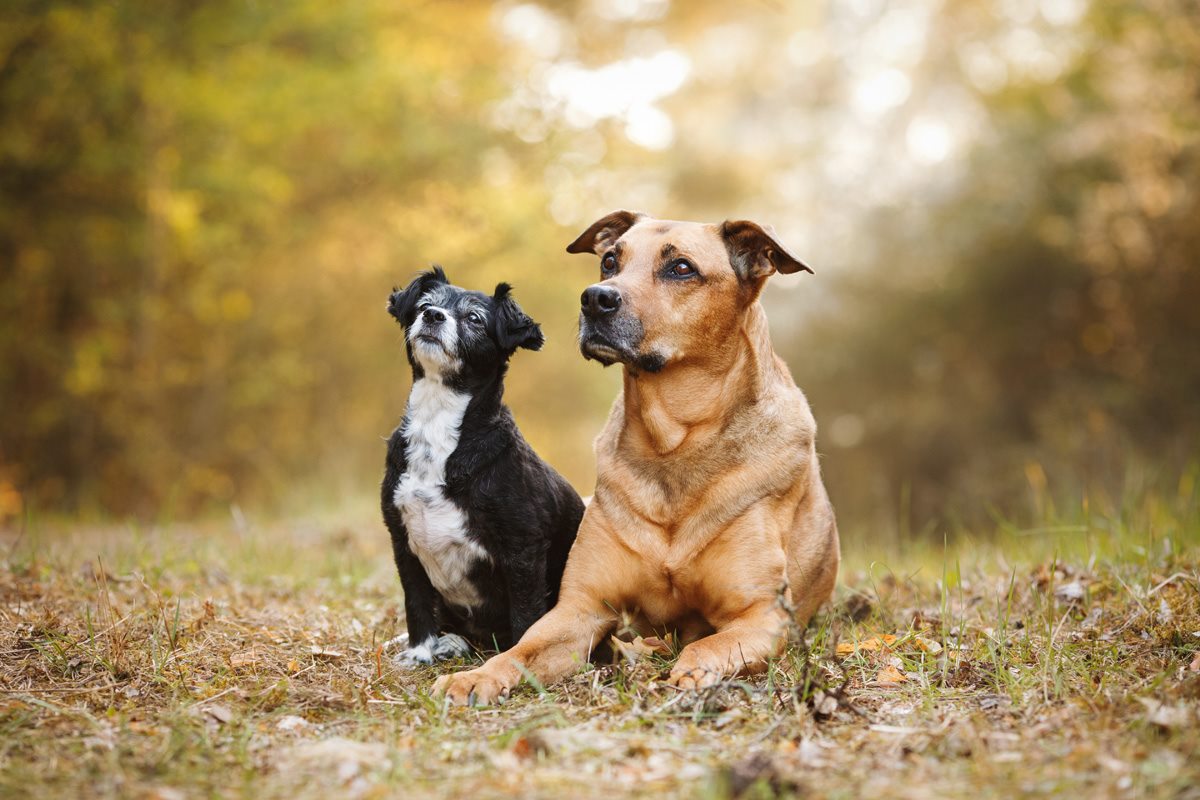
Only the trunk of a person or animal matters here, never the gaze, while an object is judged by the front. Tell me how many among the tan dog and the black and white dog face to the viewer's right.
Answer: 0

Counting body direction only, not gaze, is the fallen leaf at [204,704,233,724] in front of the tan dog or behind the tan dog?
in front

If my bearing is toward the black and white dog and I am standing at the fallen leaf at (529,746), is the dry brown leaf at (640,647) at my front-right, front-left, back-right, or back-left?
front-right

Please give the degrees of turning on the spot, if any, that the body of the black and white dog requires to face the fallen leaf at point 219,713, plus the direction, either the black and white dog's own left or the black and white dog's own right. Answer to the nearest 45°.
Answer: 0° — it already faces it

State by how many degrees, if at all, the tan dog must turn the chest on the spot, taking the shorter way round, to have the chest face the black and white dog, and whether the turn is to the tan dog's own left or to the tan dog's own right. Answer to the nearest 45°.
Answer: approximately 45° to the tan dog's own right

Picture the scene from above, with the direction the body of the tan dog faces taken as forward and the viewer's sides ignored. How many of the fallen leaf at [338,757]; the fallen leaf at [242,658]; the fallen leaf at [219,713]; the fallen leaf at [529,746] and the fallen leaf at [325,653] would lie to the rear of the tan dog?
0

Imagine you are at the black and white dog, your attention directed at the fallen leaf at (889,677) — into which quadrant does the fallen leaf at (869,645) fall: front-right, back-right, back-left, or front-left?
front-left

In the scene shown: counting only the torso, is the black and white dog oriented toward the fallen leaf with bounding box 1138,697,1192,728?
no

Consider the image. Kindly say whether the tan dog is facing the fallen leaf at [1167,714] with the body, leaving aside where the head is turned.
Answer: no

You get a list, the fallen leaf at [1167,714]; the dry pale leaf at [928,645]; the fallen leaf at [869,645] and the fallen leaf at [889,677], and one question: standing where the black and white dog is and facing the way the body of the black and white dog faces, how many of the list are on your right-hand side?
0

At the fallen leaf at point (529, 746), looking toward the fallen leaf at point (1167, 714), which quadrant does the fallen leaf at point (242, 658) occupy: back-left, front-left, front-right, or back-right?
back-left

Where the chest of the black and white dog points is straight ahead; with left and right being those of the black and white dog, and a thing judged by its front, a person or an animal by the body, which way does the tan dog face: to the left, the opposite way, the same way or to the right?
the same way

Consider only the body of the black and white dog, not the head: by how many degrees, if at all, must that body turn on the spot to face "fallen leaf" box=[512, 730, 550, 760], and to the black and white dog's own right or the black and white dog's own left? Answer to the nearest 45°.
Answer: approximately 45° to the black and white dog's own left

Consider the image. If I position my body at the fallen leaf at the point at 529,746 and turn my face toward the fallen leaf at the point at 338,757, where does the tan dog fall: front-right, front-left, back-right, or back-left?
back-right

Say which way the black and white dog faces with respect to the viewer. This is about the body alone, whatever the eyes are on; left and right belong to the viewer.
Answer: facing the viewer and to the left of the viewer

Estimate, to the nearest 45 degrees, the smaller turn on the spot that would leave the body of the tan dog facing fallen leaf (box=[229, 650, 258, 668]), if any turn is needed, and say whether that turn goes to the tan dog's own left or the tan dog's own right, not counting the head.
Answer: approximately 45° to the tan dog's own right
